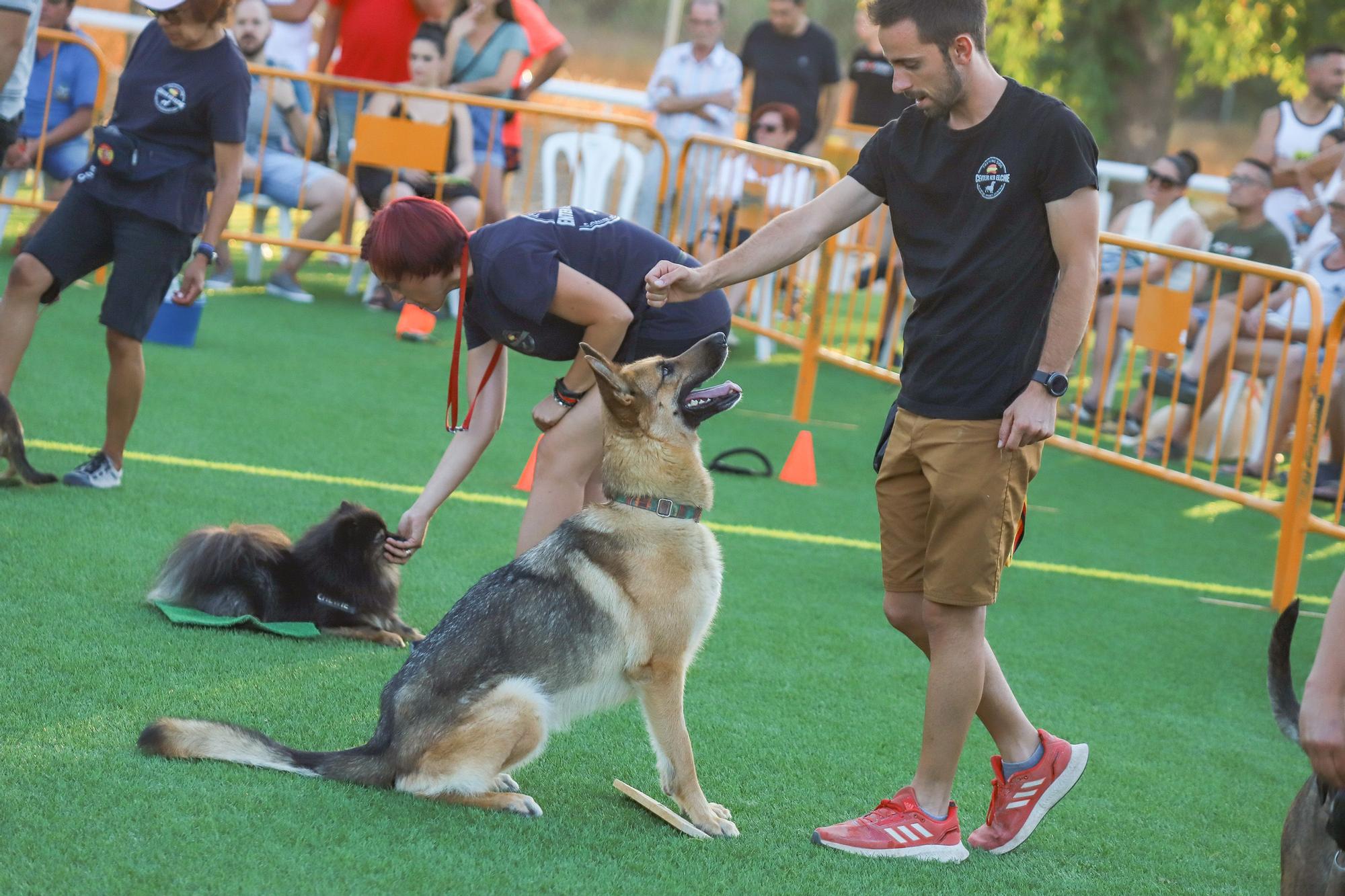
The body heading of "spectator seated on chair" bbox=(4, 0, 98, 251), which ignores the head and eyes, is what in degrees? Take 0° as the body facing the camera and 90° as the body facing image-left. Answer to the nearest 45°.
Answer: approximately 45°

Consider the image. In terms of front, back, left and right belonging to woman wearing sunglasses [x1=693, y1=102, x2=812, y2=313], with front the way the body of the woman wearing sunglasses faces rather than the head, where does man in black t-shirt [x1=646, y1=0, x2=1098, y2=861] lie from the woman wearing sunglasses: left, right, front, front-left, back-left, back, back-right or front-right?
front-left

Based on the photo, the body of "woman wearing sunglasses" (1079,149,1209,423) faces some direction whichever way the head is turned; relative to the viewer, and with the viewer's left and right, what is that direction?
facing the viewer and to the left of the viewer

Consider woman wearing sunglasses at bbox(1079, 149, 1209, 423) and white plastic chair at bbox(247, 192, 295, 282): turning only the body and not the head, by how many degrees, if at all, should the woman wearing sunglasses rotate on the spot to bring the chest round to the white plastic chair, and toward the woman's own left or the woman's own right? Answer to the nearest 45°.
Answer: approximately 45° to the woman's own right

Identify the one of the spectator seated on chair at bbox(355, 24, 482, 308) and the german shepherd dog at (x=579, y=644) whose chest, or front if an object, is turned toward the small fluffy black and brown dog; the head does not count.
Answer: the spectator seated on chair

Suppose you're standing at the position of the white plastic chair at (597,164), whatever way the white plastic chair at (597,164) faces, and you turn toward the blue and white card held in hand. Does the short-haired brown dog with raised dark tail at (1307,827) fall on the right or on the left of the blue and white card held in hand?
left

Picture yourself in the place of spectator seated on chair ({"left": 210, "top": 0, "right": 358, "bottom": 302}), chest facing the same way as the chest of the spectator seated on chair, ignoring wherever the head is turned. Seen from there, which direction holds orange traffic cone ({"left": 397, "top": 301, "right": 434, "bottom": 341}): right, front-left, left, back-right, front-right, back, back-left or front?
front

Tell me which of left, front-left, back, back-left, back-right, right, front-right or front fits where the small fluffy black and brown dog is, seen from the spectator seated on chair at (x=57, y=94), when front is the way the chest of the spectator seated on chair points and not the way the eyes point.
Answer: front-left

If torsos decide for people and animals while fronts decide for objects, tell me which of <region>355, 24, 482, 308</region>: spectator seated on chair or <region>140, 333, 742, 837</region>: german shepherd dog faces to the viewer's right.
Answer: the german shepherd dog

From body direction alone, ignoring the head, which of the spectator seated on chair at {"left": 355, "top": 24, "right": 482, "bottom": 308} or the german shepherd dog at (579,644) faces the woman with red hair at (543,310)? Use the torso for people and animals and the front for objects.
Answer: the spectator seated on chair

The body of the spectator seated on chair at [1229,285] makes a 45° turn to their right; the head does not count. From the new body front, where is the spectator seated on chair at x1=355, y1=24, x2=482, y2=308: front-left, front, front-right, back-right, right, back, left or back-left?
front

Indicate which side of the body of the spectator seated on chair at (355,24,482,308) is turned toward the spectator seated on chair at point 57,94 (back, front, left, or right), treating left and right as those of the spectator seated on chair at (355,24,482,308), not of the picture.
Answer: right

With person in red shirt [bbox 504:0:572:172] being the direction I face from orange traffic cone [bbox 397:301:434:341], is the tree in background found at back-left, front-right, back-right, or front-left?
front-right

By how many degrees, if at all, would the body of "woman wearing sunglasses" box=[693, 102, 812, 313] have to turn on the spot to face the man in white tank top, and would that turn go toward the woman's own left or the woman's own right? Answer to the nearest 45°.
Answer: approximately 135° to the woman's own left
